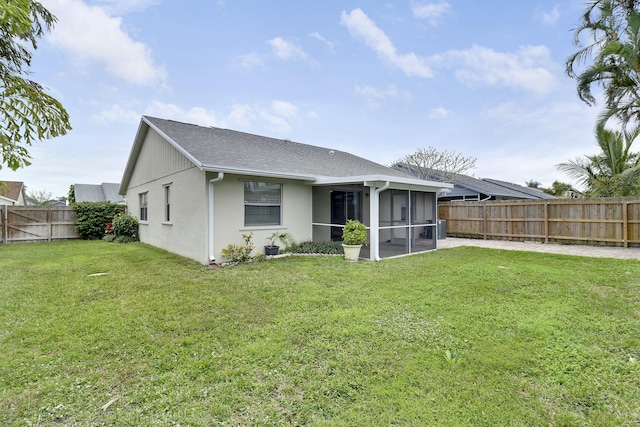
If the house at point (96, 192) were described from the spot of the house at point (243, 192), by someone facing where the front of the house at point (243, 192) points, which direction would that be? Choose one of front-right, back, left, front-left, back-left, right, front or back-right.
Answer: front

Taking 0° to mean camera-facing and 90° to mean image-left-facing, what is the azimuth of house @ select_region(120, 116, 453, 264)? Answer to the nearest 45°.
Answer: approximately 135°

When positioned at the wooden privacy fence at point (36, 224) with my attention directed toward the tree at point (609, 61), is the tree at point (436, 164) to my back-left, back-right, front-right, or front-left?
front-left
